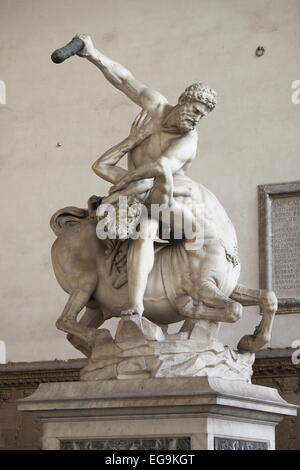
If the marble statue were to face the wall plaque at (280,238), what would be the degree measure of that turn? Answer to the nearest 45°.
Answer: approximately 135° to its left
